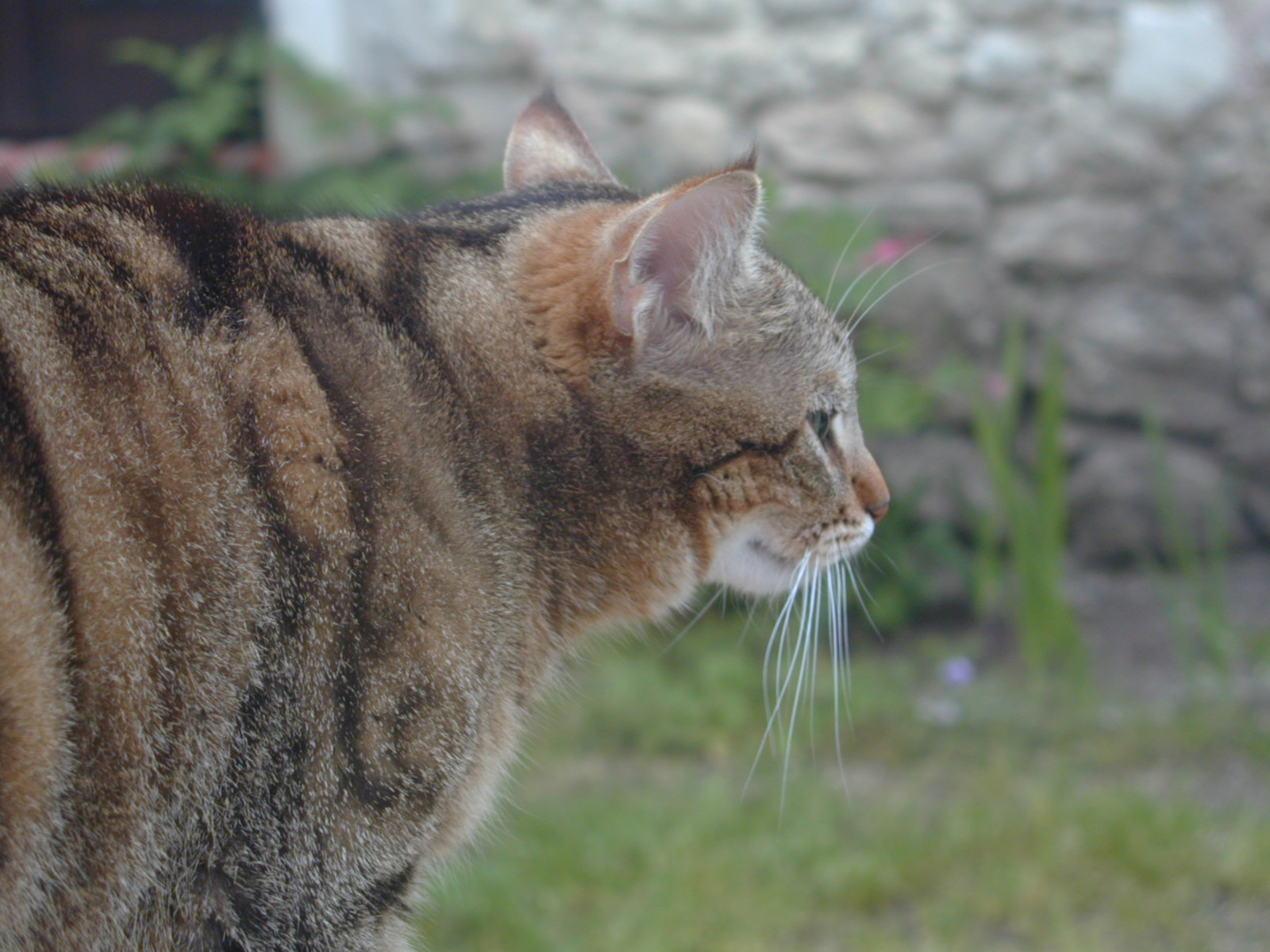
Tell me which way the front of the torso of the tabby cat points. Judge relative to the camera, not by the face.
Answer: to the viewer's right

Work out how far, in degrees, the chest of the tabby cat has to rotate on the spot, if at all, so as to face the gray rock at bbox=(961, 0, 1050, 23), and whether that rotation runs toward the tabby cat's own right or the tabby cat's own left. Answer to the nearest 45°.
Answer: approximately 45° to the tabby cat's own left

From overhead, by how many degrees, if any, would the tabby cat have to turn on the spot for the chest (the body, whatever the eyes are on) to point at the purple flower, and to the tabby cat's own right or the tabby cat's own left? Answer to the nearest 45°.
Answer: approximately 45° to the tabby cat's own left

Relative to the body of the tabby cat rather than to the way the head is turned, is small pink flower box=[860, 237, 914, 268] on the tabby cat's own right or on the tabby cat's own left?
on the tabby cat's own left
